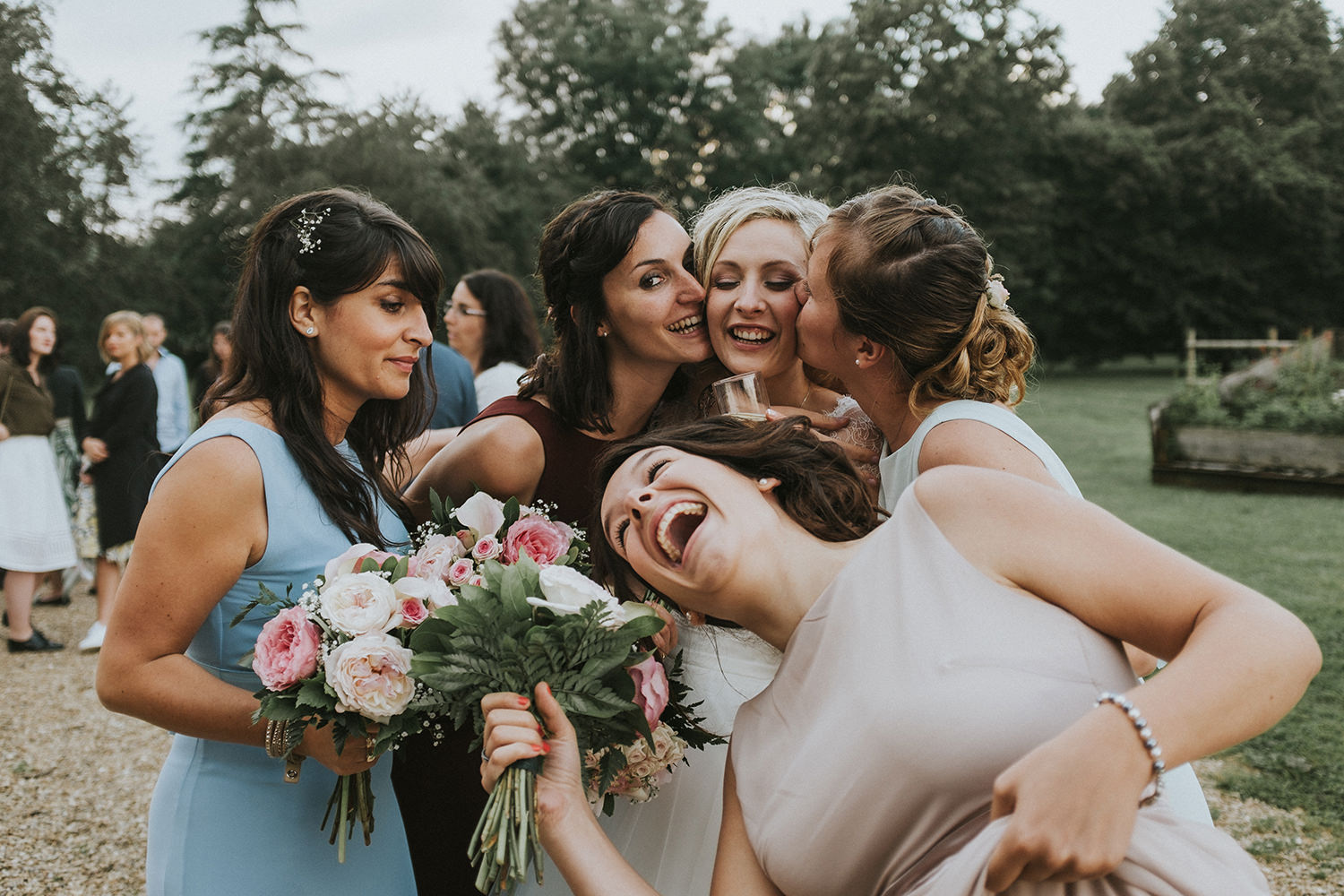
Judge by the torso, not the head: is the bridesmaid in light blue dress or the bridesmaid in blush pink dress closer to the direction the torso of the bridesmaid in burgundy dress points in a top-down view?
the bridesmaid in blush pink dress

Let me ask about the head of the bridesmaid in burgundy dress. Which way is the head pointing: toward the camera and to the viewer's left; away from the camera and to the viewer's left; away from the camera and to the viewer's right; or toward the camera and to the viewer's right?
toward the camera and to the viewer's right

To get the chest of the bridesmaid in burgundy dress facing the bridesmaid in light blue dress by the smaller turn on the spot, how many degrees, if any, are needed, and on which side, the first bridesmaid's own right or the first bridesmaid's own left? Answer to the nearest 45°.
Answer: approximately 90° to the first bridesmaid's own right

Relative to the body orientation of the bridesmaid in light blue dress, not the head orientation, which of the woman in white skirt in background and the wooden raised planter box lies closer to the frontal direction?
the wooden raised planter box

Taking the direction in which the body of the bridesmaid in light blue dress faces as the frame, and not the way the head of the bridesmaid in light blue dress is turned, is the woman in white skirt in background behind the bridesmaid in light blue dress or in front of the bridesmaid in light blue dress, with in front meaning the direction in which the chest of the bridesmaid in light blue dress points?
behind

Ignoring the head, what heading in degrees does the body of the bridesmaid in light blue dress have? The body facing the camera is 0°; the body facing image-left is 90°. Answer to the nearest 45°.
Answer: approximately 315°

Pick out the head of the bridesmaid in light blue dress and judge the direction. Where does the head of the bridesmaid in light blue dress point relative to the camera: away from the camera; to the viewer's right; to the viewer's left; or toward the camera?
to the viewer's right

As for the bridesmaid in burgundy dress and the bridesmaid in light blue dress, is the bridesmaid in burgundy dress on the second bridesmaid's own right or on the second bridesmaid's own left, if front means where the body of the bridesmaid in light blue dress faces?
on the second bridesmaid's own left

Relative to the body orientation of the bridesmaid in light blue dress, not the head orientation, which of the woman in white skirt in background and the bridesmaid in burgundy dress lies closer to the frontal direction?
the bridesmaid in burgundy dress

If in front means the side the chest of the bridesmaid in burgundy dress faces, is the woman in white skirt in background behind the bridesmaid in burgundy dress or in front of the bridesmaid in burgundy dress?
behind
